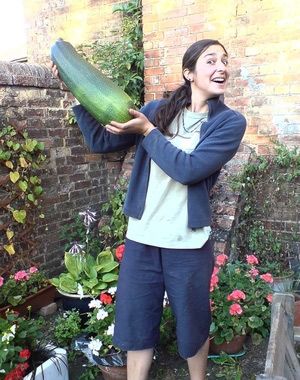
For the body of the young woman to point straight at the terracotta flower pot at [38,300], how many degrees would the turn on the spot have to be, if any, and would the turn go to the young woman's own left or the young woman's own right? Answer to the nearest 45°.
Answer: approximately 135° to the young woman's own right

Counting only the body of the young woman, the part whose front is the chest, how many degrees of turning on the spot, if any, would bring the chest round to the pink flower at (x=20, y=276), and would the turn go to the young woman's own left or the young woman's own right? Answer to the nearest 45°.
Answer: approximately 135° to the young woman's own right

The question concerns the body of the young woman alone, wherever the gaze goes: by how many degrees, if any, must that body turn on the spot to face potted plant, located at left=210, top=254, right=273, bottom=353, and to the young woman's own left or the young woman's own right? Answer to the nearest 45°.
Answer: approximately 135° to the young woman's own left

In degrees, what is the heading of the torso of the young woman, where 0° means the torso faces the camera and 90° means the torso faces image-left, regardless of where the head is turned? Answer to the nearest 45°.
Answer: approximately 0°

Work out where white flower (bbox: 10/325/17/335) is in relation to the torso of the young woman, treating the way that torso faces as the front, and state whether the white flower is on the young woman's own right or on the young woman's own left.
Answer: on the young woman's own right
